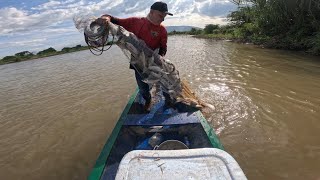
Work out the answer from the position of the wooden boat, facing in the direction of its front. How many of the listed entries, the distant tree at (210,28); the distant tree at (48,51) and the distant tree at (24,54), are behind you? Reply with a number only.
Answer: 0

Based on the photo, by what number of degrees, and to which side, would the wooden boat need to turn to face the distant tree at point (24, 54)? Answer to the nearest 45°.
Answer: approximately 45° to its left

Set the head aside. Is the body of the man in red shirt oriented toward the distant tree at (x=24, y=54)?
no

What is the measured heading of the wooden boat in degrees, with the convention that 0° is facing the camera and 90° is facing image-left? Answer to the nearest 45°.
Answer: approximately 180°
